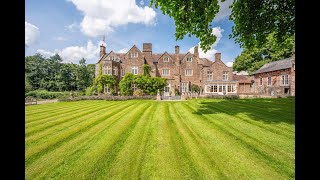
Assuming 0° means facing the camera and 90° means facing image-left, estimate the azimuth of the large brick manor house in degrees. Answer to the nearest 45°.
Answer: approximately 0°

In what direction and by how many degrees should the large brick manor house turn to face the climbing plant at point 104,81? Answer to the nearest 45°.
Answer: approximately 45° to its right

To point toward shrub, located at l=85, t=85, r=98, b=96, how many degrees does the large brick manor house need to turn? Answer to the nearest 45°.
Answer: approximately 90° to its right
